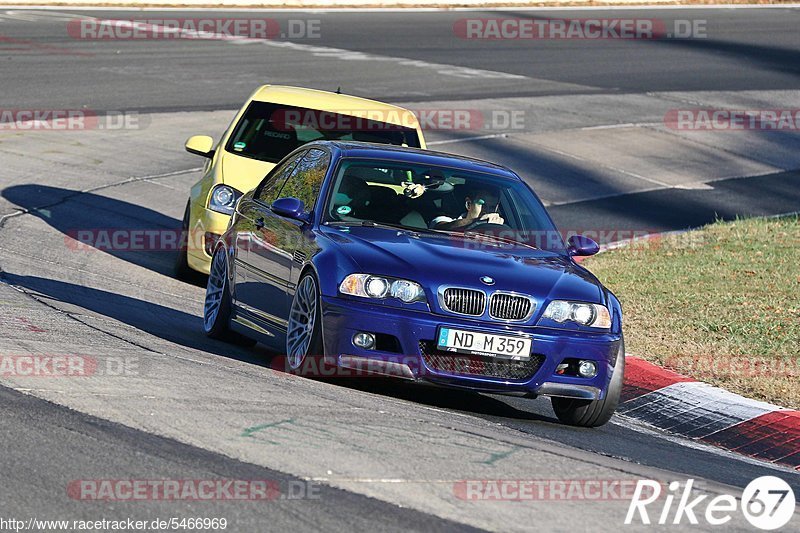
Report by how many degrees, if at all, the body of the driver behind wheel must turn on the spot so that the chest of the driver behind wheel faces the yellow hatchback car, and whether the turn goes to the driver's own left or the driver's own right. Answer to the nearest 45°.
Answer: approximately 180°

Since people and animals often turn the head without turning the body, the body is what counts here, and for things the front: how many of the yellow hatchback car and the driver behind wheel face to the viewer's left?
0

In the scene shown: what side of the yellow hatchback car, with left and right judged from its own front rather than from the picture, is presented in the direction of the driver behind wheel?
front

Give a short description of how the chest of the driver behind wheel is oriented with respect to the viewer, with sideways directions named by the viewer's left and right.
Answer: facing the viewer and to the right of the viewer

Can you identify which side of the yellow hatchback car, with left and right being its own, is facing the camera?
front

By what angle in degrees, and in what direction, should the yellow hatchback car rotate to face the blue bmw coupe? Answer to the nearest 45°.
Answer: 0° — it already faces it
